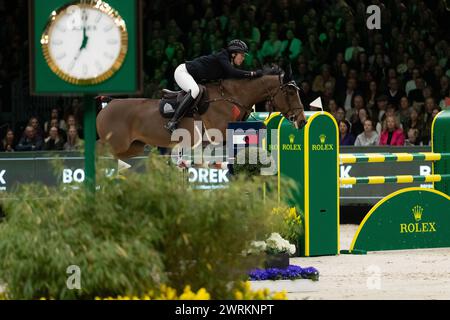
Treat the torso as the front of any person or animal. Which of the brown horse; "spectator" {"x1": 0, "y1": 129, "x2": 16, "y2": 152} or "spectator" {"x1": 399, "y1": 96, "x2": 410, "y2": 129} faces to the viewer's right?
the brown horse

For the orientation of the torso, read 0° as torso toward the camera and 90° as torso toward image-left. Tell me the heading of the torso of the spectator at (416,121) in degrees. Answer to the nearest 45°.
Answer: approximately 0°

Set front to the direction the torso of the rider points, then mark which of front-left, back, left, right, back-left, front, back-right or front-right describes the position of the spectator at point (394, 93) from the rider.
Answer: front-left

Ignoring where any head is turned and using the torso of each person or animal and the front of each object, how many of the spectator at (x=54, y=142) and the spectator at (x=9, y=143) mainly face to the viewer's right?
0

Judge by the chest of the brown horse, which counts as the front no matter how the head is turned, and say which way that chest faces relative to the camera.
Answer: to the viewer's right

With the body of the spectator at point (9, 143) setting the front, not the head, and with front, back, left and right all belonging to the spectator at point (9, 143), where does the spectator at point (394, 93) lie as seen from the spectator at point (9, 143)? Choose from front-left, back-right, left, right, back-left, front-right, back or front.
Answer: left

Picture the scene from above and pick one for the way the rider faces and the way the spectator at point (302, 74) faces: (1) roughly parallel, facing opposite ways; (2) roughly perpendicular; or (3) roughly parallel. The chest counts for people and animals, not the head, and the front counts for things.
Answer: roughly perpendicular

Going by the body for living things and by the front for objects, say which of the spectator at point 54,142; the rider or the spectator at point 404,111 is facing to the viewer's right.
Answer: the rider

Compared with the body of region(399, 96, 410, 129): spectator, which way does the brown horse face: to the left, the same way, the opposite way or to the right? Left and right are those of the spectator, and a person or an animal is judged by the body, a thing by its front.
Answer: to the left

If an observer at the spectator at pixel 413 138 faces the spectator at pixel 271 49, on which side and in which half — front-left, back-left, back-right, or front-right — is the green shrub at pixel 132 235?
back-left
